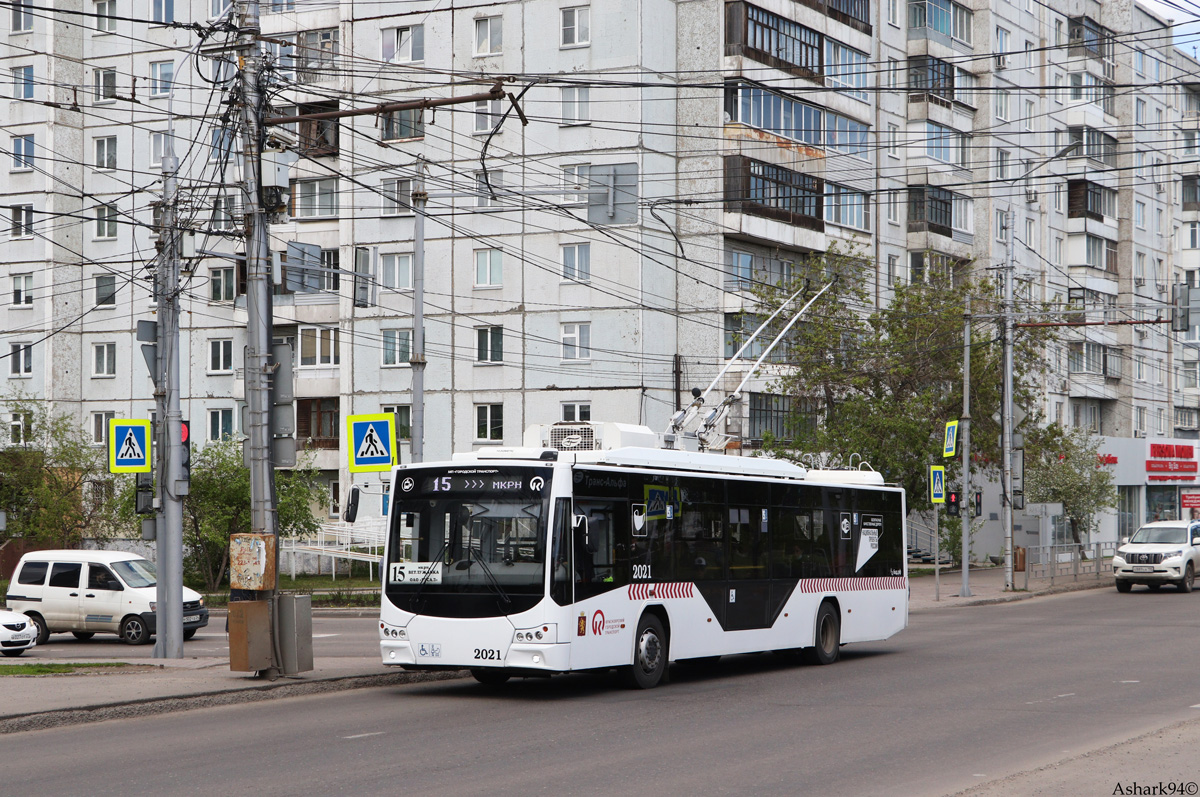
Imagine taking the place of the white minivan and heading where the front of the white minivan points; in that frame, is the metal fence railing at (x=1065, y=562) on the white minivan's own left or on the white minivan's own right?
on the white minivan's own left

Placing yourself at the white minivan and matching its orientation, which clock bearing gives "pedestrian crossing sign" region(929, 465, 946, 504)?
The pedestrian crossing sign is roughly at 10 o'clock from the white minivan.
